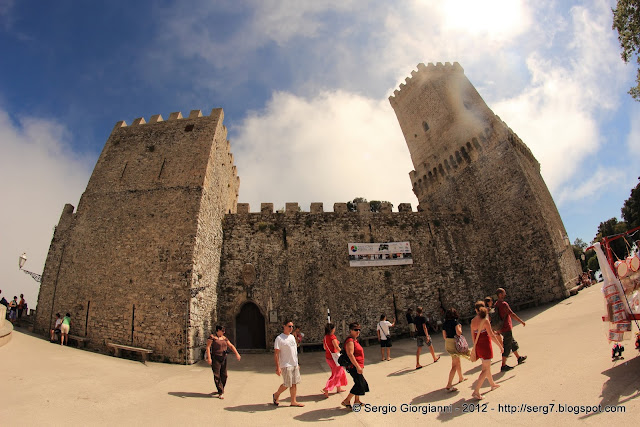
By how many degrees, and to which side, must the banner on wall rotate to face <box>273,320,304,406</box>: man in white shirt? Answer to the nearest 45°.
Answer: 0° — it already faces them

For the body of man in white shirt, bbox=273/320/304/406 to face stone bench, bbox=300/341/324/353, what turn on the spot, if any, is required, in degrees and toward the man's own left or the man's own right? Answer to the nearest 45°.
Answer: approximately 135° to the man's own left

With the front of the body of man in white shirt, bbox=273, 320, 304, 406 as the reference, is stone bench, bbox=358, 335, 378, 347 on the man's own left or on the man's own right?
on the man's own left

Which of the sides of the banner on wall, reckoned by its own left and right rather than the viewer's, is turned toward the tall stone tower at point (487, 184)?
left
